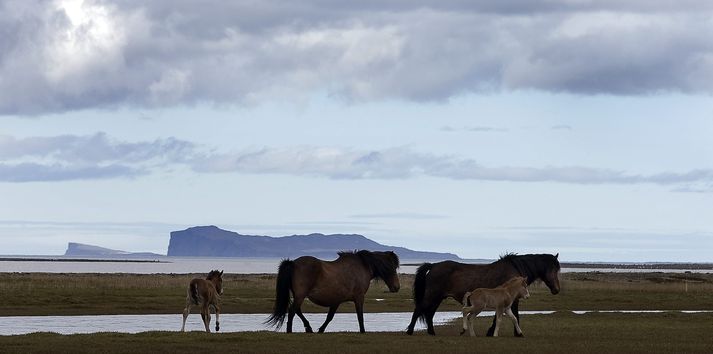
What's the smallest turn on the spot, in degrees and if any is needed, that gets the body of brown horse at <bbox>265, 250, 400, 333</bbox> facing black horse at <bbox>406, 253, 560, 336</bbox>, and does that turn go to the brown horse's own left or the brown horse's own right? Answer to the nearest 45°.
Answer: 0° — it already faces it

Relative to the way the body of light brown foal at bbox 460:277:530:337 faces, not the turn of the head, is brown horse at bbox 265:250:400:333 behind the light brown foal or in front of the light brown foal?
behind

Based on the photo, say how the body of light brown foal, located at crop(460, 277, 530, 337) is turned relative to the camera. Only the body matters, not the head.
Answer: to the viewer's right

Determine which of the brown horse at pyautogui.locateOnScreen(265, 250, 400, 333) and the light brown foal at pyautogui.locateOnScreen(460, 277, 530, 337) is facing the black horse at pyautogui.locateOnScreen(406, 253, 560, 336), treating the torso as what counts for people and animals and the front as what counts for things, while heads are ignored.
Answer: the brown horse

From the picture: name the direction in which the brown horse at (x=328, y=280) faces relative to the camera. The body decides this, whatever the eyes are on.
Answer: to the viewer's right

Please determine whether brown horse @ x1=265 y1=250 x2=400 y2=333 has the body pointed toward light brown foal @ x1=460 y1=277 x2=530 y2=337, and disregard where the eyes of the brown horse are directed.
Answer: yes

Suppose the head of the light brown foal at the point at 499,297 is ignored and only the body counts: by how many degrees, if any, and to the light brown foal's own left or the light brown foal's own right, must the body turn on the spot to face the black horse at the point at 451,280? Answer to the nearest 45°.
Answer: approximately 135° to the light brown foal's own left

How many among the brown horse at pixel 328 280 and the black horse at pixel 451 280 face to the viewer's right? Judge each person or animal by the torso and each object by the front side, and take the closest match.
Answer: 2

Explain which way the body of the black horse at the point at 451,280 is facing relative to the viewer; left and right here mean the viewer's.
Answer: facing to the right of the viewer
